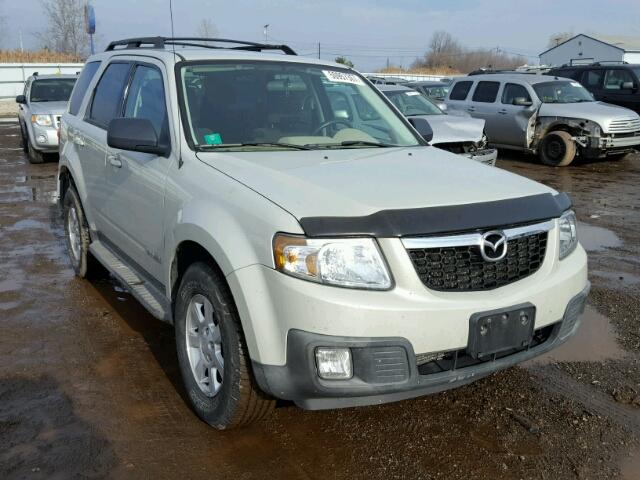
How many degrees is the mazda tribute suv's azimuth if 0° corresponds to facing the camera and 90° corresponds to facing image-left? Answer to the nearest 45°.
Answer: approximately 315°
